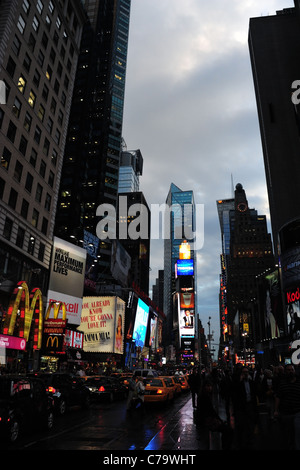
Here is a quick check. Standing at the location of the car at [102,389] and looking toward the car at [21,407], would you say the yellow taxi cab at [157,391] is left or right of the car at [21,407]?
left

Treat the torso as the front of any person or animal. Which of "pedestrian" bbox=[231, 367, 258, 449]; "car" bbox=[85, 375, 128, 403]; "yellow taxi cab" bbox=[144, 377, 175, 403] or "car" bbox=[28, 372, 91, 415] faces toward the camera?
the pedestrian

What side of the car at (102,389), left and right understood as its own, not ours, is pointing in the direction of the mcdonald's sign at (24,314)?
left

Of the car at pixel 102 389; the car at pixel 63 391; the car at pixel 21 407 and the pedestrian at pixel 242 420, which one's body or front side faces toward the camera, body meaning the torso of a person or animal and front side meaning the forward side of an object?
the pedestrian

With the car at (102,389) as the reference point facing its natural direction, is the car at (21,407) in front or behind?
behind

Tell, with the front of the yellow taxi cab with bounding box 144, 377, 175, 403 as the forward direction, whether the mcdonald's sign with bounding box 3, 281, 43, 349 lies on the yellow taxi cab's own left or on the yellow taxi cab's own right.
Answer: on the yellow taxi cab's own left

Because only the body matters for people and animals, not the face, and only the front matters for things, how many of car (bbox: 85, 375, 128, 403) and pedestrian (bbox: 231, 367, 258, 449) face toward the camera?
1
